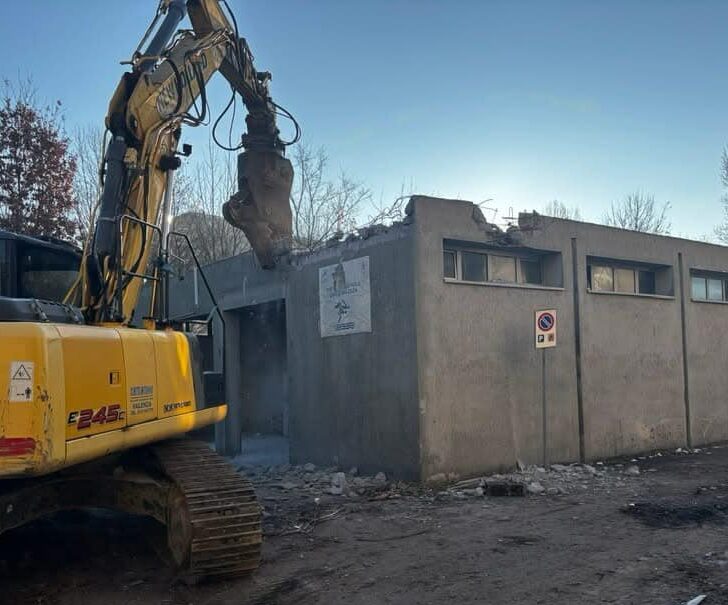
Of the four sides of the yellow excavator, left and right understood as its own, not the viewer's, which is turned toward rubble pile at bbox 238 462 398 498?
front

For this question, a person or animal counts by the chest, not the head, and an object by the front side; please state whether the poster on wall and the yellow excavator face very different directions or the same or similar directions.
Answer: very different directions

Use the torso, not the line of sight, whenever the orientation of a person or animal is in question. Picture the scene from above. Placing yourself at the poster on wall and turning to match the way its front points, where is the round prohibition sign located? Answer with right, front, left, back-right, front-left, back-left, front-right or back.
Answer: back-left

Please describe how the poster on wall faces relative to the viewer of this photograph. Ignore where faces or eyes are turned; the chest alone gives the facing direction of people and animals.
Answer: facing the viewer and to the left of the viewer

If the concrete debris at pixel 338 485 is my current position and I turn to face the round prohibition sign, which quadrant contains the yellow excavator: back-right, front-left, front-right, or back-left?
back-right

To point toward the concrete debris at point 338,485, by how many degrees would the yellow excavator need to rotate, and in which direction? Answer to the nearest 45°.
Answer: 0° — it already faces it

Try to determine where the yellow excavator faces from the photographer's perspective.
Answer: facing away from the viewer and to the right of the viewer

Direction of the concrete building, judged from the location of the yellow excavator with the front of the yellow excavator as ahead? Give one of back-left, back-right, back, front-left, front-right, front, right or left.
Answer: front

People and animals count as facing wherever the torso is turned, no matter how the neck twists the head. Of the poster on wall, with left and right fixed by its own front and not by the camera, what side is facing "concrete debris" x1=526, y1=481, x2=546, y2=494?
left
